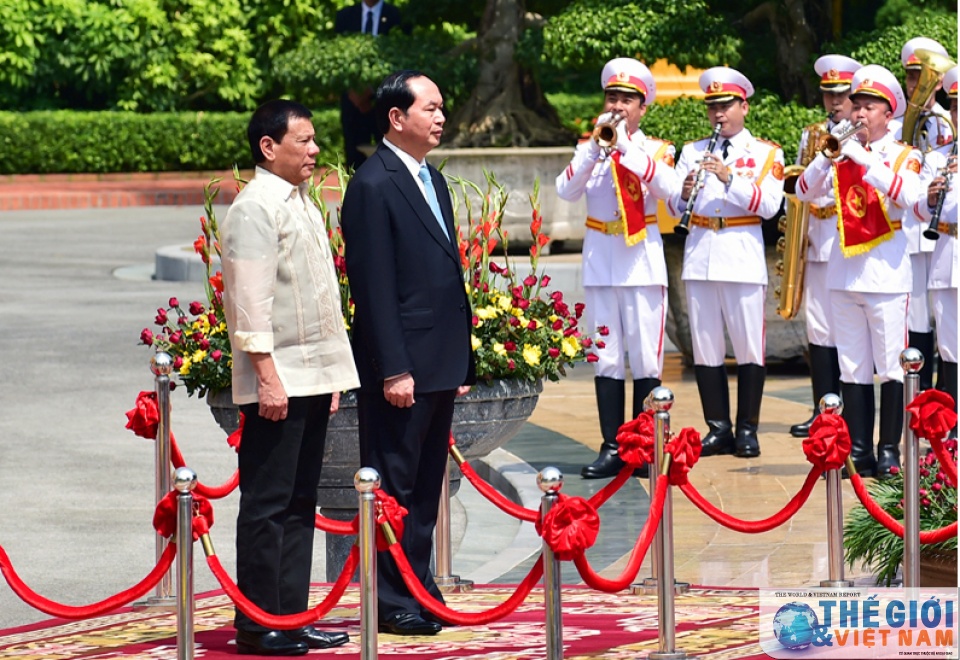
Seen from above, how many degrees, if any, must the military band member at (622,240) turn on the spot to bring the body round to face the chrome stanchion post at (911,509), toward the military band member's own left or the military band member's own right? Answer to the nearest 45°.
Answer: approximately 45° to the military band member's own left

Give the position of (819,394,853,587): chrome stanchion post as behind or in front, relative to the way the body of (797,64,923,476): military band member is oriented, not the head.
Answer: in front

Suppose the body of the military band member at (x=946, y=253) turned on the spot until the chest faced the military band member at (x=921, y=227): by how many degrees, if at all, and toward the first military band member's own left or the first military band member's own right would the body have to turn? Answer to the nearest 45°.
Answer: approximately 135° to the first military band member's own right

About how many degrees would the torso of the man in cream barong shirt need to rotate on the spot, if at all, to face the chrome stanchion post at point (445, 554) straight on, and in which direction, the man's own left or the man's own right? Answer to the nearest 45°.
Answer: approximately 45° to the man's own left

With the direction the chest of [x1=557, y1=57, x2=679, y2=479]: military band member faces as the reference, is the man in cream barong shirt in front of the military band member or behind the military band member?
in front

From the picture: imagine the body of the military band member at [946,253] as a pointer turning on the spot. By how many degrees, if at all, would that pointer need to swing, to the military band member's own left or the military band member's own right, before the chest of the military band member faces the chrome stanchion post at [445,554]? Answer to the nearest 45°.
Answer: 0° — they already face it

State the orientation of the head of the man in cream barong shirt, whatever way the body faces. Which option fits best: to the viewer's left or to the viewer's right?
to the viewer's right

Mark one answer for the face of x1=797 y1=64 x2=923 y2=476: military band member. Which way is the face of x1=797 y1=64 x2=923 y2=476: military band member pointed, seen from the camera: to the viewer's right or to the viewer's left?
to the viewer's left

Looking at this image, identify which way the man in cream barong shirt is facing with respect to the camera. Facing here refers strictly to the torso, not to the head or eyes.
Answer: to the viewer's right

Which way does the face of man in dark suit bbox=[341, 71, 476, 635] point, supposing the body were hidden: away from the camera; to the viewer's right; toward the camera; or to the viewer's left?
to the viewer's right

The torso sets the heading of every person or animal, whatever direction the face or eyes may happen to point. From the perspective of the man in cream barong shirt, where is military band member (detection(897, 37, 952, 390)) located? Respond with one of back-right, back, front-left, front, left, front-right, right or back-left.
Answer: front-left
